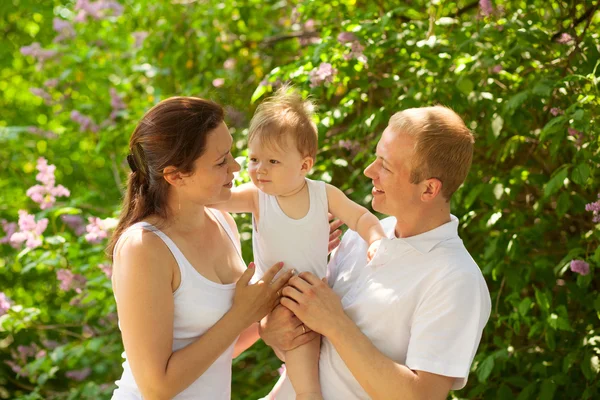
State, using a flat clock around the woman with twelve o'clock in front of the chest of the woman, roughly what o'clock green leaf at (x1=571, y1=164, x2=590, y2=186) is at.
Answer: The green leaf is roughly at 10 o'clock from the woman.

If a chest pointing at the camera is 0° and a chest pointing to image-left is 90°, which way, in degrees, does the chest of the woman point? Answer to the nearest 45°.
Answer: approximately 315°

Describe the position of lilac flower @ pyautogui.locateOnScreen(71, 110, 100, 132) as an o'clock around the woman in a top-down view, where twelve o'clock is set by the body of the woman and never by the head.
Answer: The lilac flower is roughly at 7 o'clock from the woman.

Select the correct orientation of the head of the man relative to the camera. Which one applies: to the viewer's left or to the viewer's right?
to the viewer's left

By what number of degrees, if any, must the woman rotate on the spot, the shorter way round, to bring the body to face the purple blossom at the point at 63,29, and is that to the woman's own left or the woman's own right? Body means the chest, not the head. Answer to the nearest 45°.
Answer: approximately 135° to the woman's own left

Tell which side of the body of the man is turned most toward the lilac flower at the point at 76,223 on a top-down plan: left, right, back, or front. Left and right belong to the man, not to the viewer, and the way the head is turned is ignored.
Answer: right

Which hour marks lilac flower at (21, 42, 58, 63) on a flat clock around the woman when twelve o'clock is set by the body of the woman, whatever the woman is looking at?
The lilac flower is roughly at 7 o'clock from the woman.

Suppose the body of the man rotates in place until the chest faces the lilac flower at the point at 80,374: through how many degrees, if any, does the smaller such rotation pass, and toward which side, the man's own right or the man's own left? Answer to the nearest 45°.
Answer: approximately 90° to the man's own right

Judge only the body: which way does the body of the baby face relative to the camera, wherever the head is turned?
toward the camera

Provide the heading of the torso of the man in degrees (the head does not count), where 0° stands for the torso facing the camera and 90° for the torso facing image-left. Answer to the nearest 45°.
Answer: approximately 45°

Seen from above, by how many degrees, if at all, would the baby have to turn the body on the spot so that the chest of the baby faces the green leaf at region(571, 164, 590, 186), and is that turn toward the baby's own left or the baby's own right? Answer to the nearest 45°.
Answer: approximately 90° to the baby's own left

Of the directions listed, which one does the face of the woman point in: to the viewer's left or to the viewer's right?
to the viewer's right

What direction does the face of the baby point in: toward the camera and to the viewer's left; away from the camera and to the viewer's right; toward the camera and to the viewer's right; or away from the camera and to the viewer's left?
toward the camera and to the viewer's left
